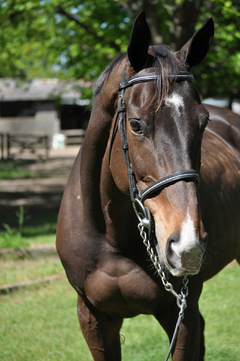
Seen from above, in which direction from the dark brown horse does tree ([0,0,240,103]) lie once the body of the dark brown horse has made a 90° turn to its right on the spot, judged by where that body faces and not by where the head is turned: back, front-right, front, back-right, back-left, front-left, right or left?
front-right

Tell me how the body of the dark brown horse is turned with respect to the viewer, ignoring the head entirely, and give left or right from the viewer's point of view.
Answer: facing the viewer and to the left of the viewer
